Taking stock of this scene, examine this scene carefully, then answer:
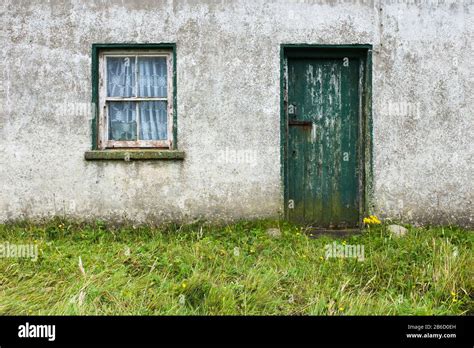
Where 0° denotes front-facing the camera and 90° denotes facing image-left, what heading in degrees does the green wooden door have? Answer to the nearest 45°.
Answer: approximately 0°

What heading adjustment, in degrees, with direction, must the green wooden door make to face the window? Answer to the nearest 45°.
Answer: approximately 90° to its right
